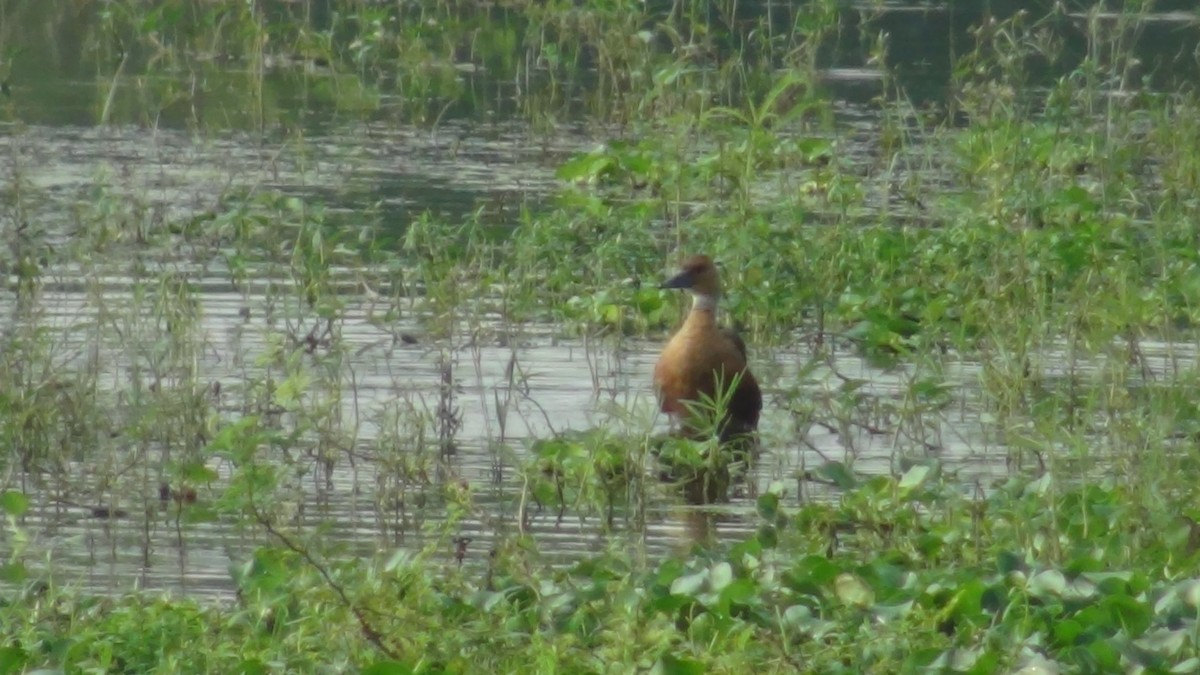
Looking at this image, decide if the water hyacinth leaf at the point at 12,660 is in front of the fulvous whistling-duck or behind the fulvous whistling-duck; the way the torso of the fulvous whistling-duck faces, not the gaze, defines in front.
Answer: in front

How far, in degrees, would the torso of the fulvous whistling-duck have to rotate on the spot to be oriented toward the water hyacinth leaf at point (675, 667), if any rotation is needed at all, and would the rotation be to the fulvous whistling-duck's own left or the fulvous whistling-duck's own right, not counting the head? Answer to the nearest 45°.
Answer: approximately 45° to the fulvous whistling-duck's own left

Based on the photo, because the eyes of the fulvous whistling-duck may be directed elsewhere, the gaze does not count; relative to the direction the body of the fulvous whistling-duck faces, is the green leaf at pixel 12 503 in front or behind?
in front

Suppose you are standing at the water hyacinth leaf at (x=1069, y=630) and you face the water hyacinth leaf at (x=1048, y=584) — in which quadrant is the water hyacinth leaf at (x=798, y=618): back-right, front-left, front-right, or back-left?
front-left

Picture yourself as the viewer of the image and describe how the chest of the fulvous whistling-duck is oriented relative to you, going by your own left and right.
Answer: facing the viewer and to the left of the viewer

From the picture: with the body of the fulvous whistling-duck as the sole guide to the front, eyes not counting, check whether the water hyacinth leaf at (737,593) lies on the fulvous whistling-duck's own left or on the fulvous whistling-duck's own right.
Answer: on the fulvous whistling-duck's own left

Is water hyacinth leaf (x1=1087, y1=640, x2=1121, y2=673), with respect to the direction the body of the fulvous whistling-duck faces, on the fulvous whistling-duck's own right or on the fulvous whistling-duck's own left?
on the fulvous whistling-duck's own left

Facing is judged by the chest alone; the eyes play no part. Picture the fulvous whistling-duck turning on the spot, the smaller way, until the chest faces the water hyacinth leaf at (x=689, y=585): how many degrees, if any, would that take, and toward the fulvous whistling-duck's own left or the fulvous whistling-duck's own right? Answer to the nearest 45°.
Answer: approximately 45° to the fulvous whistling-duck's own left

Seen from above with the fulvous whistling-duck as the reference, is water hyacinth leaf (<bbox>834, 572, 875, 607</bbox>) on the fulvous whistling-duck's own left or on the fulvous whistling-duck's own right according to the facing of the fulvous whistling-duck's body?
on the fulvous whistling-duck's own left

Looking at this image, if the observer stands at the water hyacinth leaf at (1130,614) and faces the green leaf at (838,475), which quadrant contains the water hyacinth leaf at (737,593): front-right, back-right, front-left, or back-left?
front-left

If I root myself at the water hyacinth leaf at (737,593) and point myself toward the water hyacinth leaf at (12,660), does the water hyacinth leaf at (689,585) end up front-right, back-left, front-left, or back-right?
front-right

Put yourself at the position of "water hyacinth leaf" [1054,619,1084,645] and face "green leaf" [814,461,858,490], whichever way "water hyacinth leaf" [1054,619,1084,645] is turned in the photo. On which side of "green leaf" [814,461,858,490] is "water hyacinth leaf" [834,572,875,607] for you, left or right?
left

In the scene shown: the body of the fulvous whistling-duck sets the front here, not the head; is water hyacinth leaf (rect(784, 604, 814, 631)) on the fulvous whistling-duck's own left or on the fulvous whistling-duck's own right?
on the fulvous whistling-duck's own left

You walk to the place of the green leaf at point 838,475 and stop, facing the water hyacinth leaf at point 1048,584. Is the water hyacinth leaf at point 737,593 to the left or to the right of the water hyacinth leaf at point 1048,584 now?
right

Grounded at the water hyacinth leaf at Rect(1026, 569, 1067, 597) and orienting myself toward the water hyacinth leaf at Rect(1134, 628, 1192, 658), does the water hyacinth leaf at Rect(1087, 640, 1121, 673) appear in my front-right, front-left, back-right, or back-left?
front-right

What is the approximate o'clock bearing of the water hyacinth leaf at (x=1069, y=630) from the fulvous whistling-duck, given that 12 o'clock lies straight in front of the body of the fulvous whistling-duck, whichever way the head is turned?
The water hyacinth leaf is roughly at 10 o'clock from the fulvous whistling-duck.
